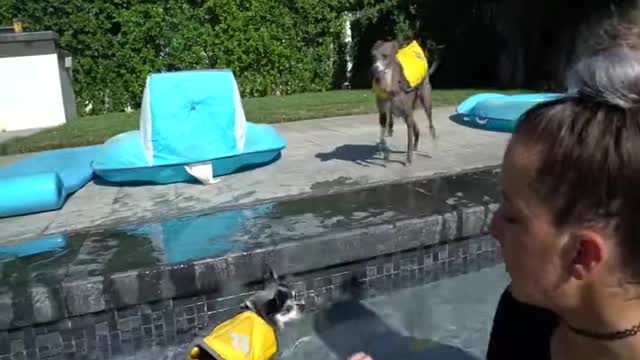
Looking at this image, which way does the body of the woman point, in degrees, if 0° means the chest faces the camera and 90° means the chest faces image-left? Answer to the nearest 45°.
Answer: approximately 90°

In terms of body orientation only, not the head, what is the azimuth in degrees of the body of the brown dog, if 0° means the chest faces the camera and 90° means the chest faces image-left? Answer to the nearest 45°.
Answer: approximately 45°

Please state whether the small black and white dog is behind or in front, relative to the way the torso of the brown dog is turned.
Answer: in front

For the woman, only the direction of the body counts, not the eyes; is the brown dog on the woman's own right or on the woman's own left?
on the woman's own right

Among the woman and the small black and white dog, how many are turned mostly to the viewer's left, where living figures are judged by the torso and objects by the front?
1

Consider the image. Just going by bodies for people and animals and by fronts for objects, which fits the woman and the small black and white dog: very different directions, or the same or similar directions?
very different directions

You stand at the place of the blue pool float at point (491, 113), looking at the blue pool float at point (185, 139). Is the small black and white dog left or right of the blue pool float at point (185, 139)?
left

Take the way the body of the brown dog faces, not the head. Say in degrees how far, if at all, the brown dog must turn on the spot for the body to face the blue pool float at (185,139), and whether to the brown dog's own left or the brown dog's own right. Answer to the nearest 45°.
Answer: approximately 45° to the brown dog's own right

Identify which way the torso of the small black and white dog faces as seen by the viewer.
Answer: to the viewer's right

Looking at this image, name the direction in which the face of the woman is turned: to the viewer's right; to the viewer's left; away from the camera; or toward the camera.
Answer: to the viewer's left

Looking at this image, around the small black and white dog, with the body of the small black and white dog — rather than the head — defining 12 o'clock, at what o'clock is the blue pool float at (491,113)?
The blue pool float is roughly at 12 o'clock from the small black and white dog.

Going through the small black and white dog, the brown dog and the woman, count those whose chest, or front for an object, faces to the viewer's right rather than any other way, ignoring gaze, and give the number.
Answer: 1
